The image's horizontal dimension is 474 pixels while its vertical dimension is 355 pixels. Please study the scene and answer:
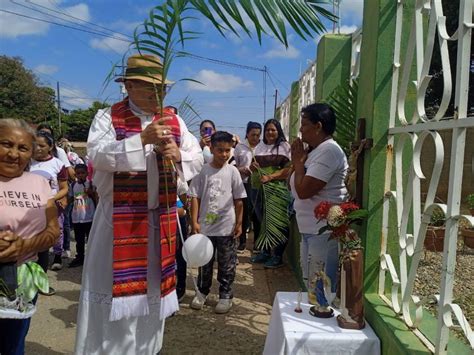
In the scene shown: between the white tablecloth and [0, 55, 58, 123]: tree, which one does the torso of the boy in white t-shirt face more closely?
the white tablecloth

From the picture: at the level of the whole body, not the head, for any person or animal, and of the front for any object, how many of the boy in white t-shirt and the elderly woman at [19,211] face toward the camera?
2

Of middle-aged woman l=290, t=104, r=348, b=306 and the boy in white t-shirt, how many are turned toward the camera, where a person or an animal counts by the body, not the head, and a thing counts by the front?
1

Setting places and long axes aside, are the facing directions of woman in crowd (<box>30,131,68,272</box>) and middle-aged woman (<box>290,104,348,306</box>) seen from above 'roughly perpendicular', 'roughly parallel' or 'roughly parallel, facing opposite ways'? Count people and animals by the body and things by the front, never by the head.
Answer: roughly perpendicular

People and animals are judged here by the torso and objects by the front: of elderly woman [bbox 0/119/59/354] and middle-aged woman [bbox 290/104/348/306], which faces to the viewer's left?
middle-aged woman [bbox 290/104/348/306]

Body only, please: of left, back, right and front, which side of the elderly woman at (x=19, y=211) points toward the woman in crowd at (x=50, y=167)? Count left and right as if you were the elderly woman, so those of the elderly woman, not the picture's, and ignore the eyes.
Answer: back

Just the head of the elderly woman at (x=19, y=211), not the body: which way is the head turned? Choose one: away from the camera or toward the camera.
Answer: toward the camera

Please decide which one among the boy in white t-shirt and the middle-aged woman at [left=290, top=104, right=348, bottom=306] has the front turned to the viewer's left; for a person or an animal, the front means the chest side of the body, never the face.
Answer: the middle-aged woman

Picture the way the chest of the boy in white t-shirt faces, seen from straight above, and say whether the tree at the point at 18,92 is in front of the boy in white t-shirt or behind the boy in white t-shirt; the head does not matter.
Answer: behind

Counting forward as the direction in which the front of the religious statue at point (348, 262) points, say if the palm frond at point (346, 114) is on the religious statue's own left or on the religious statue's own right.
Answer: on the religious statue's own right

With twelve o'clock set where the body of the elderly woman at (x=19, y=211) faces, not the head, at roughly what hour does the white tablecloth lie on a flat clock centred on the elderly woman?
The white tablecloth is roughly at 10 o'clock from the elderly woman.

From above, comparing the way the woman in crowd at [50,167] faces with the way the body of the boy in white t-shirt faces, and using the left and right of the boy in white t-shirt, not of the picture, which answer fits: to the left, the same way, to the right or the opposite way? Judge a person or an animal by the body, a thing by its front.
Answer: the same way

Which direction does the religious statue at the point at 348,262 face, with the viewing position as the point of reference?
facing the viewer and to the left of the viewer

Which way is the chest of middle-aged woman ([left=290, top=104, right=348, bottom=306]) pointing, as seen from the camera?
to the viewer's left

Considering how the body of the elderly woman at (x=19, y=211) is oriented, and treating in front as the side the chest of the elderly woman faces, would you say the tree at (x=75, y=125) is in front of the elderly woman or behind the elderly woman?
behind

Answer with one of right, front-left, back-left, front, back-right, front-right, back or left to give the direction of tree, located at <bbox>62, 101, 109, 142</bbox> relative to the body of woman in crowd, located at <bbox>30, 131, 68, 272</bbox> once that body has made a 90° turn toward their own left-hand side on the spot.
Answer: back-left

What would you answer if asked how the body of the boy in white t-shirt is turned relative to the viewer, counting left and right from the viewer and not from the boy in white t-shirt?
facing the viewer

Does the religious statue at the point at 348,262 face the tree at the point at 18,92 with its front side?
no
